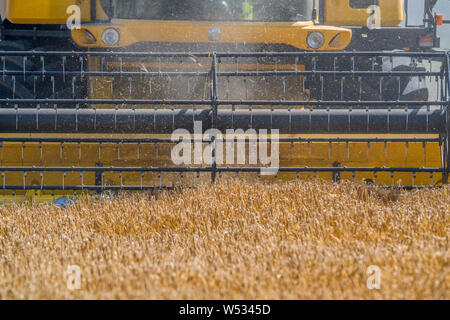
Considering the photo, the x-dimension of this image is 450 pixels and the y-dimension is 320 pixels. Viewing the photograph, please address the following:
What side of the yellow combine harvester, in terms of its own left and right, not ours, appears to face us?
front
